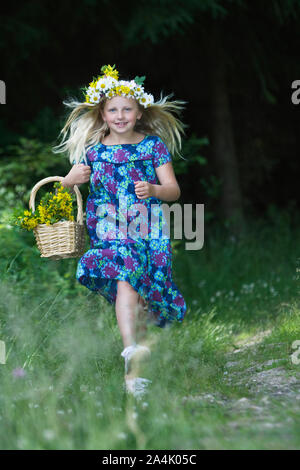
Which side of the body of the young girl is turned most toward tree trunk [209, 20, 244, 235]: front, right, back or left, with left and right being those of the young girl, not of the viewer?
back

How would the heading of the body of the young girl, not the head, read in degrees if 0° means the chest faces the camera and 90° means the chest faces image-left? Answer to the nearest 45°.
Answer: approximately 0°
